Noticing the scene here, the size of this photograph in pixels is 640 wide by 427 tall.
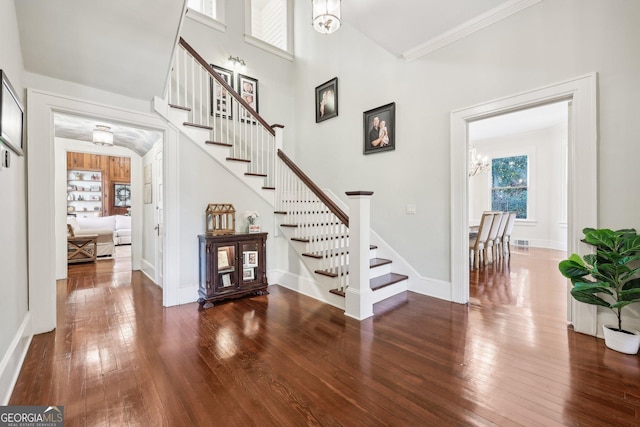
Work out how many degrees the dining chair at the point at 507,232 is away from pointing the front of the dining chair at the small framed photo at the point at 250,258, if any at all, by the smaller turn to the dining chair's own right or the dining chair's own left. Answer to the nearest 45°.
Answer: approximately 45° to the dining chair's own left

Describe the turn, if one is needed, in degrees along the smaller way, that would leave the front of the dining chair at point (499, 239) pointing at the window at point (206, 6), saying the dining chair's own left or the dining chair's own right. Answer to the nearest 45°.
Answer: approximately 45° to the dining chair's own left

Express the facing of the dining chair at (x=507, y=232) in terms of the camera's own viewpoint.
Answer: facing to the left of the viewer

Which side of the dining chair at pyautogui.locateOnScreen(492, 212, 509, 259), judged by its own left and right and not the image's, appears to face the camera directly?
left

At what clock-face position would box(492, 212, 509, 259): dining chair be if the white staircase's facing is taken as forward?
The dining chair is roughly at 10 o'clock from the white staircase.

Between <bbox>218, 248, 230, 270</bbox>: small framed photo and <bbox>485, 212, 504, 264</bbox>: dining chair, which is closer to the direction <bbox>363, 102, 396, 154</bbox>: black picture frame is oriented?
the small framed photo

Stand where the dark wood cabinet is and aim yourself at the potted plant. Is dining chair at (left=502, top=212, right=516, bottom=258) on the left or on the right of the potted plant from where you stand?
left

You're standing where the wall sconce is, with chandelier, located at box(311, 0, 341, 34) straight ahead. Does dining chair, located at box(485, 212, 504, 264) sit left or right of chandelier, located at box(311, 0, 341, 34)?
left

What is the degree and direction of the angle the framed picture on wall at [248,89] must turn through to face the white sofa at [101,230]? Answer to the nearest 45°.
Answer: approximately 180°

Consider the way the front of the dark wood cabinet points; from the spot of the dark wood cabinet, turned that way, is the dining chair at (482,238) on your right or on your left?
on your left

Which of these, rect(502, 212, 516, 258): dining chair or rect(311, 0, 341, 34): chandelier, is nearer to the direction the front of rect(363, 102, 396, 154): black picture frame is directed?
the chandelier
